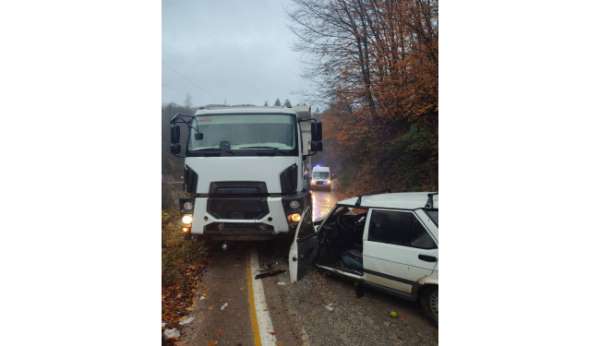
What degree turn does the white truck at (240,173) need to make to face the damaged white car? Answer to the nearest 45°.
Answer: approximately 45° to its left

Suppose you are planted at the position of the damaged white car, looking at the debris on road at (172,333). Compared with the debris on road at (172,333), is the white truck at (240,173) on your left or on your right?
right

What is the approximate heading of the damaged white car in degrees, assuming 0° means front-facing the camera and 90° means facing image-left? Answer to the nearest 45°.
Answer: approximately 135°

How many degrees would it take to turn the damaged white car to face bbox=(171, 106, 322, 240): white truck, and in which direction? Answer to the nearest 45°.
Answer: approximately 45° to its left

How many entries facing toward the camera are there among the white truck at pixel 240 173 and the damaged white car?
1

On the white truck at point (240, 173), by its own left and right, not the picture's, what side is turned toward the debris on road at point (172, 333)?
front

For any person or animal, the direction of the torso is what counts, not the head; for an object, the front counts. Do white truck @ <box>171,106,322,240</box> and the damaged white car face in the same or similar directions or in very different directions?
very different directions

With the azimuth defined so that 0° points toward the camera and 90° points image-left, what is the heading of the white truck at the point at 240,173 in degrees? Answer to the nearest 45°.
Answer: approximately 0°

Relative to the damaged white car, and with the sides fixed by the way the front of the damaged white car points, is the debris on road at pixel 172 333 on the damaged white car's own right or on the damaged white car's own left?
on the damaged white car's own left
